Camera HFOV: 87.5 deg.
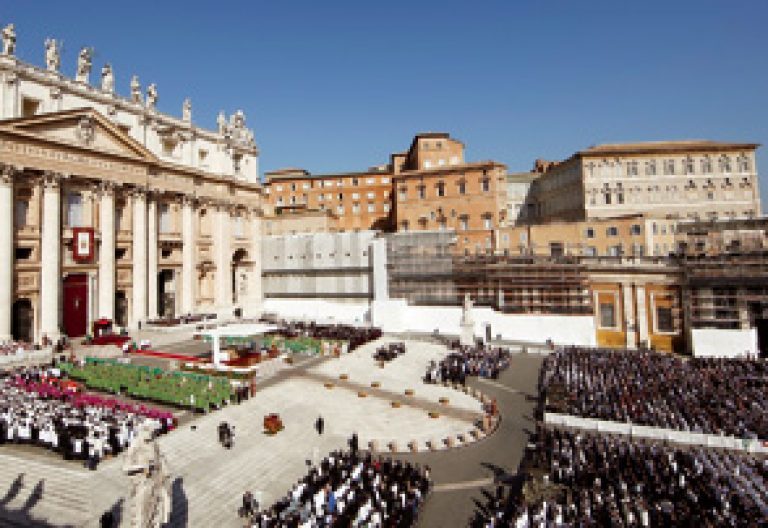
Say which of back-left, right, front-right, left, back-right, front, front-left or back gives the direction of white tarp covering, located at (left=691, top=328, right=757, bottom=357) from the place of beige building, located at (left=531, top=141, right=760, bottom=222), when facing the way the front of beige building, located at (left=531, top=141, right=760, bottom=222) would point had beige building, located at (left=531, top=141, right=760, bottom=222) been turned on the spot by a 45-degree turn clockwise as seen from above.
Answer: front-left

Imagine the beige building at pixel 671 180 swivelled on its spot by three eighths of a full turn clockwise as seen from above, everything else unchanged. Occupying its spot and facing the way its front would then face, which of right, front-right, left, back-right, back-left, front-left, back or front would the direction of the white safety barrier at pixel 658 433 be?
back-left

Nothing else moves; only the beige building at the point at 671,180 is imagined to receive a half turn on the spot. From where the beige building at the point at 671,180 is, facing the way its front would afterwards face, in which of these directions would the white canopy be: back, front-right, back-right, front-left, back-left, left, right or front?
back-left

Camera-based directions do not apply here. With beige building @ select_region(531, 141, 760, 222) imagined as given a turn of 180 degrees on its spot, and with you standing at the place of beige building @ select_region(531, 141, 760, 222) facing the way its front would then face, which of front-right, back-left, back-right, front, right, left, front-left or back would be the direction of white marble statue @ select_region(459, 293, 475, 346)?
back-left

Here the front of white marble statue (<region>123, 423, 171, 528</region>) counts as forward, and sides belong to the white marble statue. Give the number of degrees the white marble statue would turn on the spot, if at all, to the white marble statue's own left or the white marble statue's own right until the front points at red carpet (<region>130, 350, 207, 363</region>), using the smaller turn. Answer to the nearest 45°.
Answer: approximately 135° to the white marble statue's own left

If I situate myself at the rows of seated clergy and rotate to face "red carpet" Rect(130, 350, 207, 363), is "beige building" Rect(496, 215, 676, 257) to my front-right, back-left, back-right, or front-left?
front-right

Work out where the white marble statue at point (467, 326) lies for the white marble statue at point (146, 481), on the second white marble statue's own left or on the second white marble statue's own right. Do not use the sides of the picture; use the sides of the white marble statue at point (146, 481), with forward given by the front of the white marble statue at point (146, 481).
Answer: on the second white marble statue's own left

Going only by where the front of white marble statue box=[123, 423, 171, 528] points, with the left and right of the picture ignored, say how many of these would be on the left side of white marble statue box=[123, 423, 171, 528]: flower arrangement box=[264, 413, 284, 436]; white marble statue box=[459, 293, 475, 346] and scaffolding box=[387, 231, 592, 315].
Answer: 3

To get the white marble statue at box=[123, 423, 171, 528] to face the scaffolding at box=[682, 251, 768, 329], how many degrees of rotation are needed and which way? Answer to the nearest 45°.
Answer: approximately 45° to its left

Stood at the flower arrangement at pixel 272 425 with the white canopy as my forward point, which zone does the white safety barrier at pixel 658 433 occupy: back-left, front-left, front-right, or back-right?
back-right

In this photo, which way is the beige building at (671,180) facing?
toward the camera

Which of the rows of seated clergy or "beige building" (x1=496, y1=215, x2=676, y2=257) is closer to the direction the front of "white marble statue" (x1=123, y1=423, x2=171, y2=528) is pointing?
the beige building
